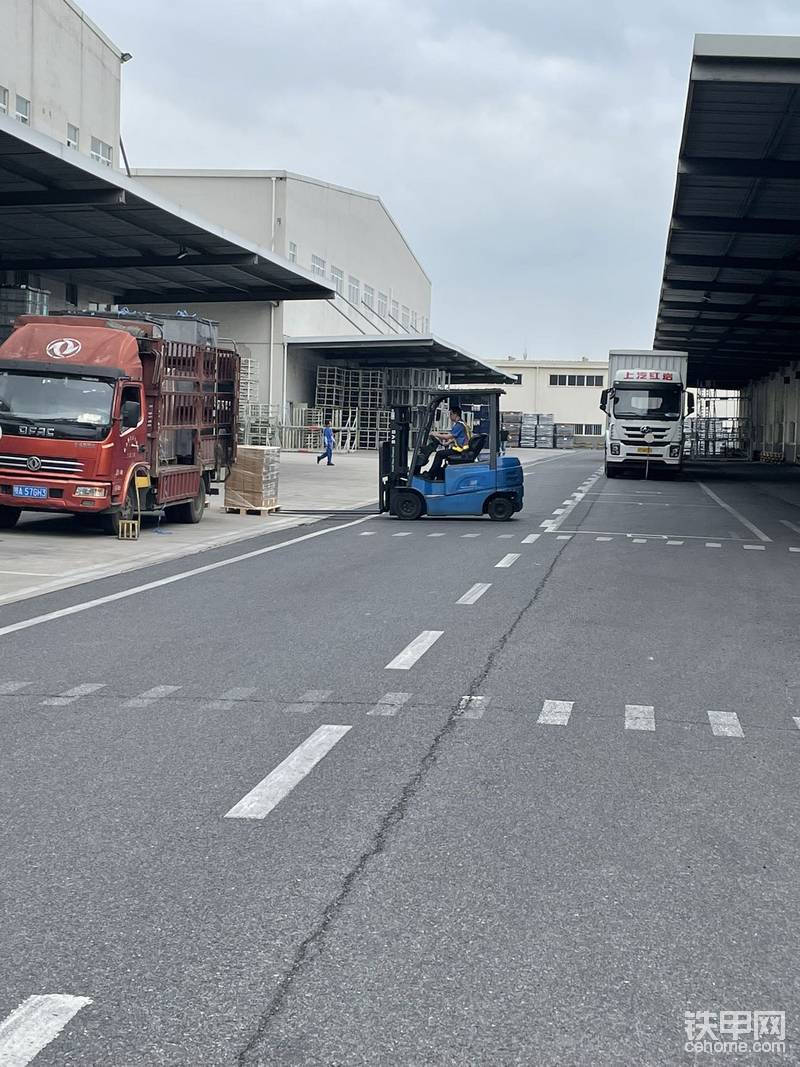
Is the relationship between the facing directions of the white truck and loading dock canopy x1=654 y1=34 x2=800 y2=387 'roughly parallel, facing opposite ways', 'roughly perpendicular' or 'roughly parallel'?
roughly perpendicular

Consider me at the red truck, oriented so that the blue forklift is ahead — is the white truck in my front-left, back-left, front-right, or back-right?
front-left

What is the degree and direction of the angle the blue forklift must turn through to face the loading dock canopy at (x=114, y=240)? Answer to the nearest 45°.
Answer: approximately 45° to its right

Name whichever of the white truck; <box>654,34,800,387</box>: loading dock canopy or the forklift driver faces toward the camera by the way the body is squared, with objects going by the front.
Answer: the white truck

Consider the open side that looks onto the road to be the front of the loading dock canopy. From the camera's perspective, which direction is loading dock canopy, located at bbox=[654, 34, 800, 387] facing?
to the viewer's left

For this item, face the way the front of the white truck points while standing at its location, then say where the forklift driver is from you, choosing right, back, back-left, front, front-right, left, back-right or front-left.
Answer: front

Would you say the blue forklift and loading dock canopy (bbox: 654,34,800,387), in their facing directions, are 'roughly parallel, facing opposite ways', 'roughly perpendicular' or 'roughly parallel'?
roughly parallel

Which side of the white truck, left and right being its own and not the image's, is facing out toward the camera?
front

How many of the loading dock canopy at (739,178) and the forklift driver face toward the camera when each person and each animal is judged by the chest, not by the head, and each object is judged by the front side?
0

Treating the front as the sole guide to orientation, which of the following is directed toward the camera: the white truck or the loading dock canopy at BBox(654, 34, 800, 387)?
the white truck

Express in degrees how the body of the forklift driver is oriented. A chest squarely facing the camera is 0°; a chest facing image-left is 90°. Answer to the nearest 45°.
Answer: approximately 90°

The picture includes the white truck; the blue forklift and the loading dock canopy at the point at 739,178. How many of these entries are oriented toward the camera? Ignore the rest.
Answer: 1

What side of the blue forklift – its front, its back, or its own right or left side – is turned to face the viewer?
left

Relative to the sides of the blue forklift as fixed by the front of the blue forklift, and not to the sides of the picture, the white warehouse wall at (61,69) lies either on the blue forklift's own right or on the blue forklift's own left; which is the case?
on the blue forklift's own right

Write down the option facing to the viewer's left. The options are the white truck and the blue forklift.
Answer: the blue forklift

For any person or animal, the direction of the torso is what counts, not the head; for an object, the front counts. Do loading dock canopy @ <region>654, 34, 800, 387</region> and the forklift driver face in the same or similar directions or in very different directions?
same or similar directions
